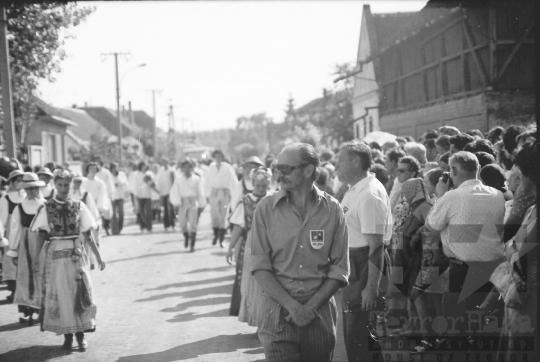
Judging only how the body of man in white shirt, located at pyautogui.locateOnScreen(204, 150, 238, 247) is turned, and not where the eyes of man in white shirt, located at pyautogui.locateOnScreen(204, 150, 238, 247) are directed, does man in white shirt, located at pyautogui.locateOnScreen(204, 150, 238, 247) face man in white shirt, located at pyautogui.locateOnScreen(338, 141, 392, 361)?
yes

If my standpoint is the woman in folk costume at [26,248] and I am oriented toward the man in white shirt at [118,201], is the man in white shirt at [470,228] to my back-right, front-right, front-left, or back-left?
back-right

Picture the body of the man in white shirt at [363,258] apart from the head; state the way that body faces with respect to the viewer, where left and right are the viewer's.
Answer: facing to the left of the viewer

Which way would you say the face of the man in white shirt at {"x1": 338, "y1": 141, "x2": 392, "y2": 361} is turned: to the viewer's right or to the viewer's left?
to the viewer's left

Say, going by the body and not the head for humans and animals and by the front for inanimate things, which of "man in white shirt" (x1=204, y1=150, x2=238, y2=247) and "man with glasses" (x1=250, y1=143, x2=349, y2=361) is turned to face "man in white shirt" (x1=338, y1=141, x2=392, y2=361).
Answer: "man in white shirt" (x1=204, y1=150, x2=238, y2=247)

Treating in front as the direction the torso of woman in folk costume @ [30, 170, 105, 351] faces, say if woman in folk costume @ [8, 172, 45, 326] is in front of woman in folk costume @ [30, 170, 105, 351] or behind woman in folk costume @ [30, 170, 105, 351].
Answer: behind

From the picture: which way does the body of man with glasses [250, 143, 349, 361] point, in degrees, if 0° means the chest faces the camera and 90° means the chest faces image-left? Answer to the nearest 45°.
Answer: approximately 0°

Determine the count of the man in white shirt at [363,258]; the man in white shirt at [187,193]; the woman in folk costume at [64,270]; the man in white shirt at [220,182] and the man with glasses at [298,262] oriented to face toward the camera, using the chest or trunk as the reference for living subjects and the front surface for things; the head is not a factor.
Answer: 4
